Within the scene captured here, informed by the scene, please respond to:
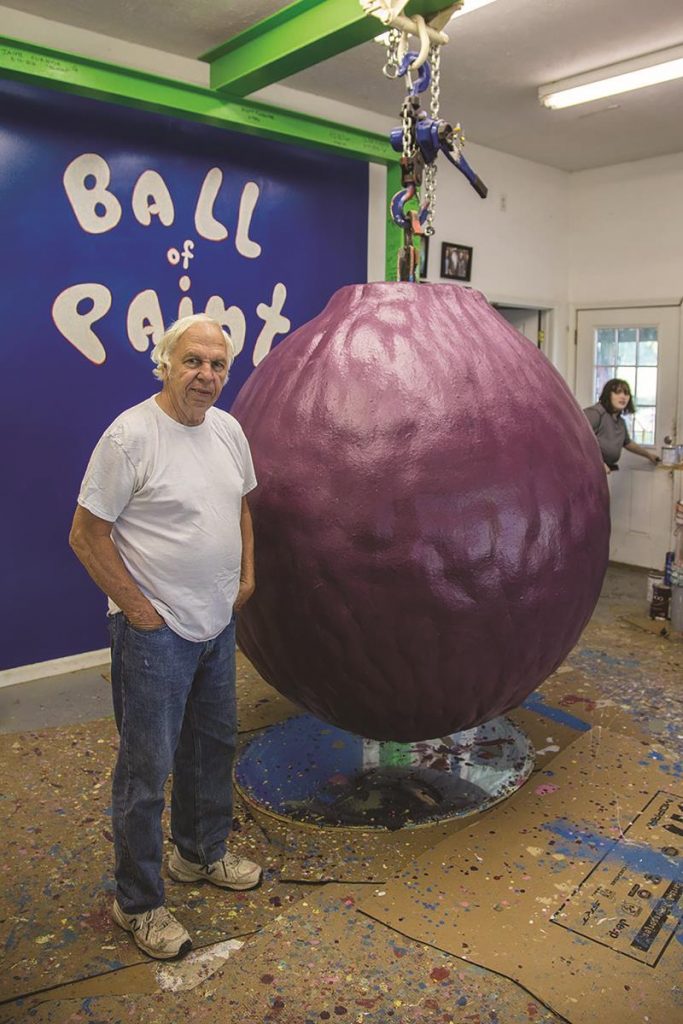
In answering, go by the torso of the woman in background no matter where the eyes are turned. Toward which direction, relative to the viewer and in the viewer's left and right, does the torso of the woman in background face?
facing the viewer and to the right of the viewer

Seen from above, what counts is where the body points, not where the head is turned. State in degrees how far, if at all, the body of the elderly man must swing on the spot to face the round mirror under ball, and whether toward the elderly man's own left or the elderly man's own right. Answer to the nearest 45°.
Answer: approximately 90° to the elderly man's own left

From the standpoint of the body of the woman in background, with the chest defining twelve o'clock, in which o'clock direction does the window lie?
The window is roughly at 8 o'clock from the woman in background.

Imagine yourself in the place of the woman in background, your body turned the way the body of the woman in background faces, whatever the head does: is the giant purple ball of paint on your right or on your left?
on your right

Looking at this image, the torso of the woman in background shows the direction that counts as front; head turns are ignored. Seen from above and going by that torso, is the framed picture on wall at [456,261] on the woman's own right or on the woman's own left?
on the woman's own right

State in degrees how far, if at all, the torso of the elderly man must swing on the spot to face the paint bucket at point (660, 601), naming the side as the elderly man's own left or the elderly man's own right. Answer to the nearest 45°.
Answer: approximately 90° to the elderly man's own left

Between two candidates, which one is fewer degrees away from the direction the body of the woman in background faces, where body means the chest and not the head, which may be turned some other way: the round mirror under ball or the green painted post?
the round mirror under ball

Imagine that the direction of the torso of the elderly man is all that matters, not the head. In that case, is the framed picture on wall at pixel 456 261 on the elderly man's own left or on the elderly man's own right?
on the elderly man's own left

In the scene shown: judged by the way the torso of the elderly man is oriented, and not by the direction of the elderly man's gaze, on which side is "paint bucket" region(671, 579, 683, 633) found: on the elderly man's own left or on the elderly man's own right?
on the elderly man's own left

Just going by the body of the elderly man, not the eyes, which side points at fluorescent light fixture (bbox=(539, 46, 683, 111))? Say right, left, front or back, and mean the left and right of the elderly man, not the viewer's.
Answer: left
